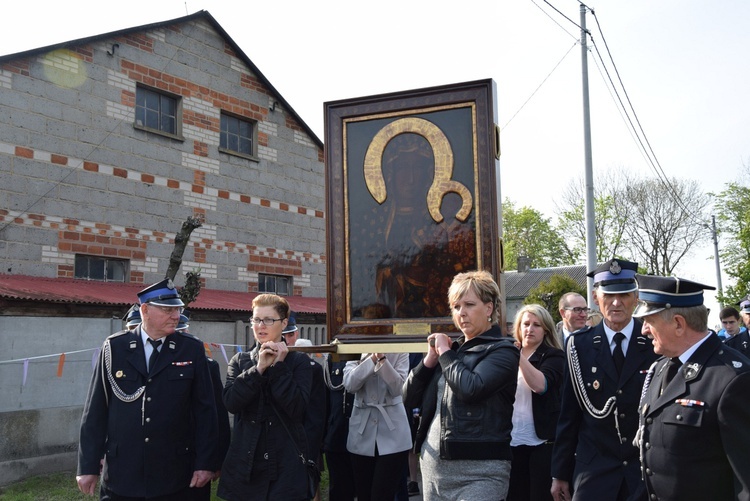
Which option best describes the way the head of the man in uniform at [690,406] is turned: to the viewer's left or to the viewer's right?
to the viewer's left

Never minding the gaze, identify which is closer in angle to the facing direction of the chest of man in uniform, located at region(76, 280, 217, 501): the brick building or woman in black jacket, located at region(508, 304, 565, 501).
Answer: the woman in black jacket

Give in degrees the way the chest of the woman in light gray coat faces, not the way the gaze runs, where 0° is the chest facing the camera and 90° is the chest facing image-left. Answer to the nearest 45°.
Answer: approximately 0°

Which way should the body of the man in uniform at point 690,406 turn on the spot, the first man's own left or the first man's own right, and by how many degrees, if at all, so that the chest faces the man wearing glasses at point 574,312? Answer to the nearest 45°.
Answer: approximately 135° to the first man's own right

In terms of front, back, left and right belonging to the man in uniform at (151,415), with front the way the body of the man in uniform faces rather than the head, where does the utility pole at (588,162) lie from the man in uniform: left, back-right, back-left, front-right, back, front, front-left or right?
back-left

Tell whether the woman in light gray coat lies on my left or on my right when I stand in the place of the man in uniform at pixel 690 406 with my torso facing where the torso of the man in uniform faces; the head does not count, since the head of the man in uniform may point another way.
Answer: on my right

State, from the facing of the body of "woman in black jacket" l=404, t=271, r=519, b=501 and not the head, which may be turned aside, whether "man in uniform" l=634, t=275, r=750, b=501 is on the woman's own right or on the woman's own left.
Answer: on the woman's own left

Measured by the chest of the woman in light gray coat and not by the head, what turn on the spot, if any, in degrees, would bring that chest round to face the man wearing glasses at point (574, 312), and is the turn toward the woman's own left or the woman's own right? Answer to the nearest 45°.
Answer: approximately 90° to the woman's own left

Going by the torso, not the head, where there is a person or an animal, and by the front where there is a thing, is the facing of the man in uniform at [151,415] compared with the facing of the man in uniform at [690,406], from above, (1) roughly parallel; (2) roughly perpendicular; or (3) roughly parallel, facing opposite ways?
roughly perpendicular

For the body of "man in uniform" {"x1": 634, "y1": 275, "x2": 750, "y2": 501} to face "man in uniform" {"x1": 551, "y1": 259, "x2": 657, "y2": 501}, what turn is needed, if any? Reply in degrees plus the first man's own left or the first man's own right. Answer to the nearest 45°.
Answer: approximately 90° to the first man's own right

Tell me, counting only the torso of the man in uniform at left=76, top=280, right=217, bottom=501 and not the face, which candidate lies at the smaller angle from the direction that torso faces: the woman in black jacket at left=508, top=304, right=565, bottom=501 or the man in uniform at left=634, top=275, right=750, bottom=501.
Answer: the man in uniform
